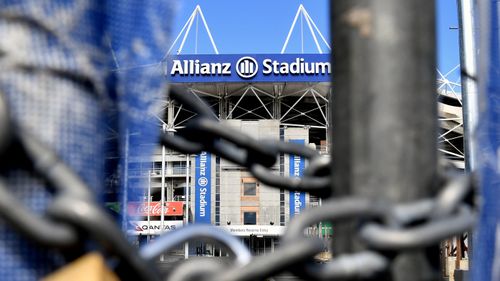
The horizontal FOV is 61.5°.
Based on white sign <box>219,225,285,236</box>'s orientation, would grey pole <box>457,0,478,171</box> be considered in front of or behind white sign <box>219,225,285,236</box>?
in front

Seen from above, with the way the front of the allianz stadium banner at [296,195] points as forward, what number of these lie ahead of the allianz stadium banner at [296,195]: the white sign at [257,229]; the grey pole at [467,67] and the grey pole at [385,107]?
2

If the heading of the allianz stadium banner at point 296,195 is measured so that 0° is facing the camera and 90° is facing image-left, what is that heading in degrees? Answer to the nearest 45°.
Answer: approximately 0°

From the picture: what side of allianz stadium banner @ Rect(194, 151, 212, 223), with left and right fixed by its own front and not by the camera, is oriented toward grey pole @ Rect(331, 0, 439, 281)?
front

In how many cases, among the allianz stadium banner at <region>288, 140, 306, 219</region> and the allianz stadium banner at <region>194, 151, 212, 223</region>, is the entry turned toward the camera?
2

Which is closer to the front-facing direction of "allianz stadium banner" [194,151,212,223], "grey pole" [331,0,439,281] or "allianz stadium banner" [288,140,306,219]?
the grey pole

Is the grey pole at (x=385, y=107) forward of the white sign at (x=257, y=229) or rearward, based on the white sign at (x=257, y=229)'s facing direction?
forward
